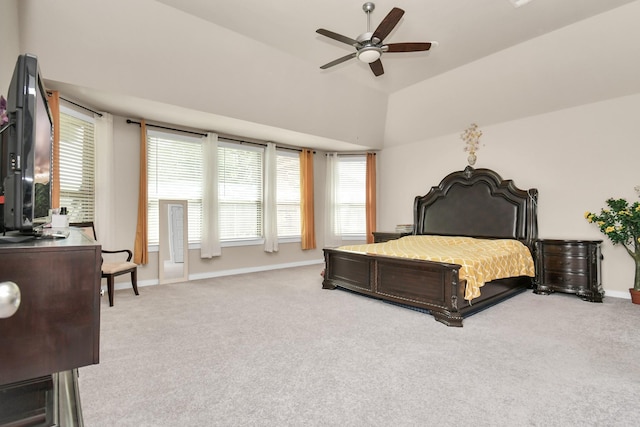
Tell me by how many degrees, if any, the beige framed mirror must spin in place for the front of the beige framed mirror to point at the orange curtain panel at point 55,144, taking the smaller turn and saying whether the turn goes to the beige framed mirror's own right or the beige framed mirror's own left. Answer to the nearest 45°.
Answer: approximately 45° to the beige framed mirror's own right

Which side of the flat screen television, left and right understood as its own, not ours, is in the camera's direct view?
right

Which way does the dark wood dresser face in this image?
to the viewer's right

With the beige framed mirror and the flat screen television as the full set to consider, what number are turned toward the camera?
1

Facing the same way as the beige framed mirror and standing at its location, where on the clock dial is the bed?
The bed is roughly at 10 o'clock from the beige framed mirror.

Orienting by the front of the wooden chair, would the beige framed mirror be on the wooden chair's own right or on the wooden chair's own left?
on the wooden chair's own left

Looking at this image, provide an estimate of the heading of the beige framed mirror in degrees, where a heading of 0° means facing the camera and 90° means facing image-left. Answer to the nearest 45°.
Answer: approximately 0°

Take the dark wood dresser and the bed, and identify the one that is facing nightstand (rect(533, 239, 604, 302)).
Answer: the dark wood dresser

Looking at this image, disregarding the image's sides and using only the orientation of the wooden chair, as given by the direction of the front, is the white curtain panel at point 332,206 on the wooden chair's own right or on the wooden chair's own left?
on the wooden chair's own left
